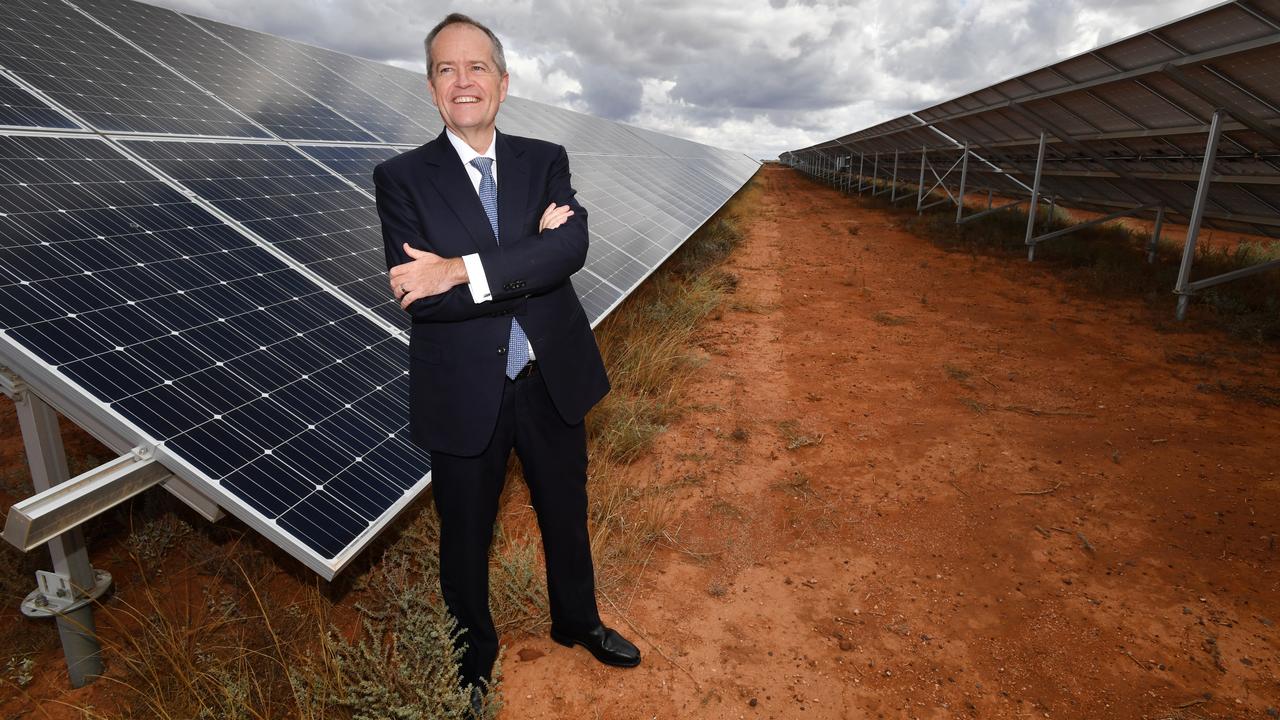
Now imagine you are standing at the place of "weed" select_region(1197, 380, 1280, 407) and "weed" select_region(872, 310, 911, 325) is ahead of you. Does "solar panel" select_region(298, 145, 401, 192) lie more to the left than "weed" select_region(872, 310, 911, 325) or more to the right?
left

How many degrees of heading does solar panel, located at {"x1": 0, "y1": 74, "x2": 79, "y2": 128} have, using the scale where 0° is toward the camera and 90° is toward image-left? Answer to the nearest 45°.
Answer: approximately 315°

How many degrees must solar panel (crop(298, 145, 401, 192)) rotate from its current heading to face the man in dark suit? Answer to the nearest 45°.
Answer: approximately 45° to its right

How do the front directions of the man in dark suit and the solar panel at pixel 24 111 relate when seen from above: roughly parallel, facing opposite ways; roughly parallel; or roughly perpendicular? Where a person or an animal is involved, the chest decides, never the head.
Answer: roughly perpendicular

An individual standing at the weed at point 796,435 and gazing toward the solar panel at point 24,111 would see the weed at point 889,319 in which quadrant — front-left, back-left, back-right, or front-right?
back-right

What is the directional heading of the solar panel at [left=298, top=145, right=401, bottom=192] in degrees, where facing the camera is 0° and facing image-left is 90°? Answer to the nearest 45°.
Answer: approximately 315°

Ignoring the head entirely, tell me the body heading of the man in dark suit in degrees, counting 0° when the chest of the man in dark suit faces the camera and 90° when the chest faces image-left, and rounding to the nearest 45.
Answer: approximately 0°

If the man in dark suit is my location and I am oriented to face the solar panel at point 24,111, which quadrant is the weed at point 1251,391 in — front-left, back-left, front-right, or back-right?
back-right
